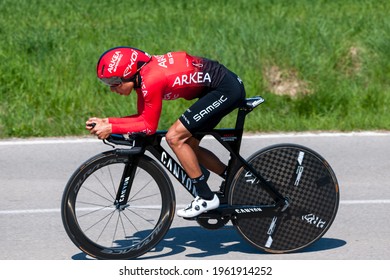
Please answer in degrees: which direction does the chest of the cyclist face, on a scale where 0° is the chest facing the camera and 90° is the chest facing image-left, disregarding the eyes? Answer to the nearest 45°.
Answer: approximately 90°

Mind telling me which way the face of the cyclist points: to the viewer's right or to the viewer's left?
to the viewer's left

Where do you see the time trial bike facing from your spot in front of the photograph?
facing to the left of the viewer
